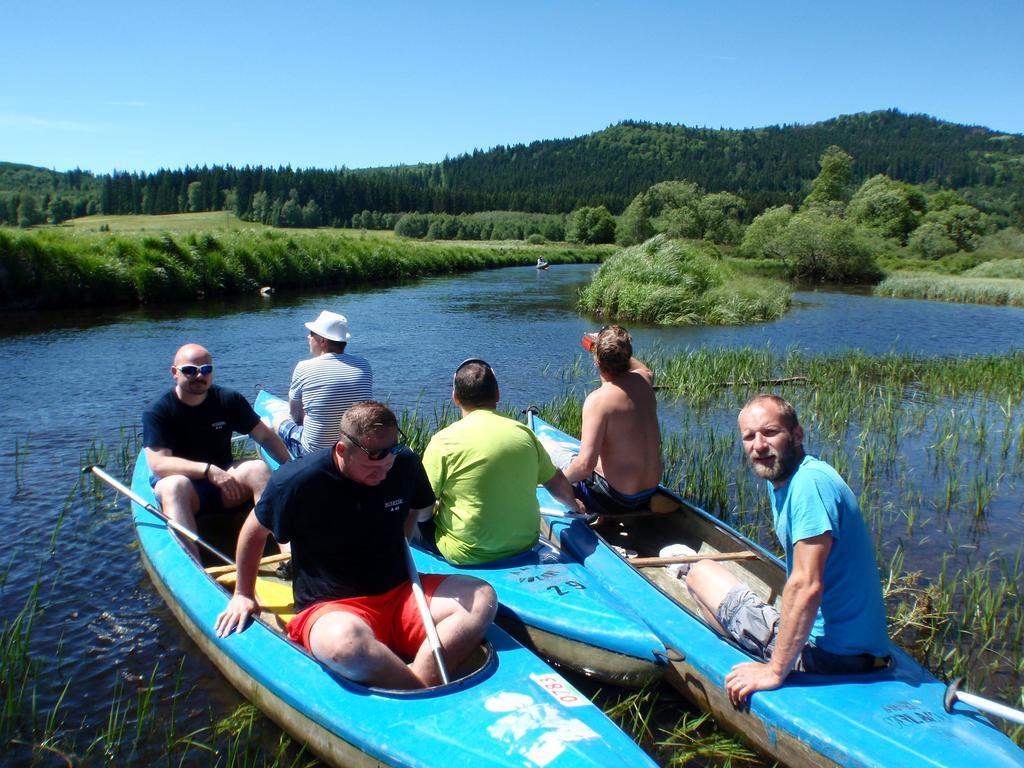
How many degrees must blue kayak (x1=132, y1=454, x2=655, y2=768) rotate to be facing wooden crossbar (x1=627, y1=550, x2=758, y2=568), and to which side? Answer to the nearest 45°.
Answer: approximately 90° to its left

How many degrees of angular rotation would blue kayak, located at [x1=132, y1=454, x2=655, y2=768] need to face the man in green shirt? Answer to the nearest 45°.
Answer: approximately 135° to its left

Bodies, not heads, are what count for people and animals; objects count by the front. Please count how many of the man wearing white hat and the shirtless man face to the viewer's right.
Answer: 0

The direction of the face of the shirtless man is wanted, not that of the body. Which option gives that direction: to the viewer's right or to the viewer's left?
to the viewer's left

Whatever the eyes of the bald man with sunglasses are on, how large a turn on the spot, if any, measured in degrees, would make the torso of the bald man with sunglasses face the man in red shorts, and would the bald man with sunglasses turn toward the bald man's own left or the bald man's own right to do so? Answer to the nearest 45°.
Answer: approximately 45° to the bald man's own right

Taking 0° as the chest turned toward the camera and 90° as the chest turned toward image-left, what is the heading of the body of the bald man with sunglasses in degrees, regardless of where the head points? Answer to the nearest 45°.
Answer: approximately 315°

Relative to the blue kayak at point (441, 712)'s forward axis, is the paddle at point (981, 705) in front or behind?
in front

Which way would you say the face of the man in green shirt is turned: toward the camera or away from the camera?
away from the camera

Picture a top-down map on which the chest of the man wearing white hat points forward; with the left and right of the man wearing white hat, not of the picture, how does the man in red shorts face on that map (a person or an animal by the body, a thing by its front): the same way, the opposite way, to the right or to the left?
the opposite way

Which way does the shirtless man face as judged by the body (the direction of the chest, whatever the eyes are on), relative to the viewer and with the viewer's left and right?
facing away from the viewer and to the left of the viewer

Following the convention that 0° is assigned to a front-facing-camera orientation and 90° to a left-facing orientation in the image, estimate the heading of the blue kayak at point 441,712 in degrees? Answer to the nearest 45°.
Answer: approximately 315°
